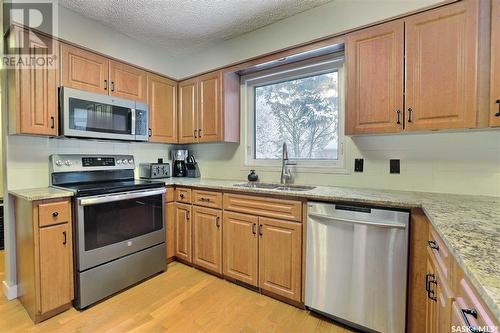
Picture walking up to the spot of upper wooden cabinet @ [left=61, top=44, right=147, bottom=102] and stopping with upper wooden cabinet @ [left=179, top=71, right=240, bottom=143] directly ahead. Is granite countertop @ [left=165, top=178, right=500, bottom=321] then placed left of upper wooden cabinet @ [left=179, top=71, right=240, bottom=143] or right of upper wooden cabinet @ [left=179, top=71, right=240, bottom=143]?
right

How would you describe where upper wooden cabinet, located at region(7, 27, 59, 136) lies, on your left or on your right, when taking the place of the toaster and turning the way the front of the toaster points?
on your right

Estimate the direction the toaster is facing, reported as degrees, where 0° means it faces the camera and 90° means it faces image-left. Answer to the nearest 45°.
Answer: approximately 315°

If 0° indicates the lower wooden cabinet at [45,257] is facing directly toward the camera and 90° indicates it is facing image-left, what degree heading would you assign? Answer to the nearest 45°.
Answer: approximately 315°
